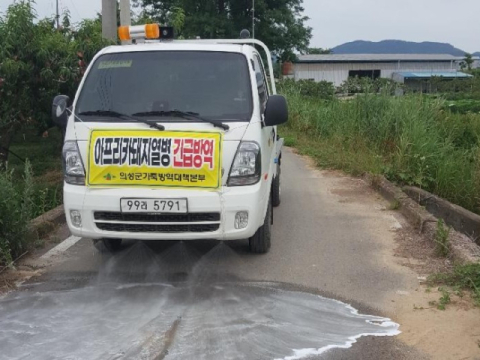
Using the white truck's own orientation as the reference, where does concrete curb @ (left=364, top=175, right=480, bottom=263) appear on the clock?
The concrete curb is roughly at 8 o'clock from the white truck.

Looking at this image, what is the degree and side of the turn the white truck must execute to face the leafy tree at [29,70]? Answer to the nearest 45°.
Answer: approximately 135° to its right

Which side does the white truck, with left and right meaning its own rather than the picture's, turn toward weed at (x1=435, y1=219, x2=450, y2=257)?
left

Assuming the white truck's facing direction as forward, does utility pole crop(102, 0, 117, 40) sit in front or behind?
behind

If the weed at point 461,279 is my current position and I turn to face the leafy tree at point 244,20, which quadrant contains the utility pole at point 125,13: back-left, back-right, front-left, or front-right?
front-left

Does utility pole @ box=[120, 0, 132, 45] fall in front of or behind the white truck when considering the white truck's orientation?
behind

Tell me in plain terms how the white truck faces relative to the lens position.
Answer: facing the viewer

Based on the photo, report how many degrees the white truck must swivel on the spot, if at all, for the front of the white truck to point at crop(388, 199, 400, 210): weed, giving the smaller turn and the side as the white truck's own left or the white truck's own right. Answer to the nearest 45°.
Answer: approximately 135° to the white truck's own left

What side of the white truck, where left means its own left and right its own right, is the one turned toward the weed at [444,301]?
left

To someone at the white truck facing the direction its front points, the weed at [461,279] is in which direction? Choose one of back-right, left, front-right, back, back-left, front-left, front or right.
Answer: left

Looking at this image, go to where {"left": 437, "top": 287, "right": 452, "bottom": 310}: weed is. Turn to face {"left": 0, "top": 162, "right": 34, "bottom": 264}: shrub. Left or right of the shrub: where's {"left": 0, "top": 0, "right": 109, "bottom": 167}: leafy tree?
right

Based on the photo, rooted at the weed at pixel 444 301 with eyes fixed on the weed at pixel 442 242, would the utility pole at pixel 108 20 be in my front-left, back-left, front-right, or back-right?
front-left
